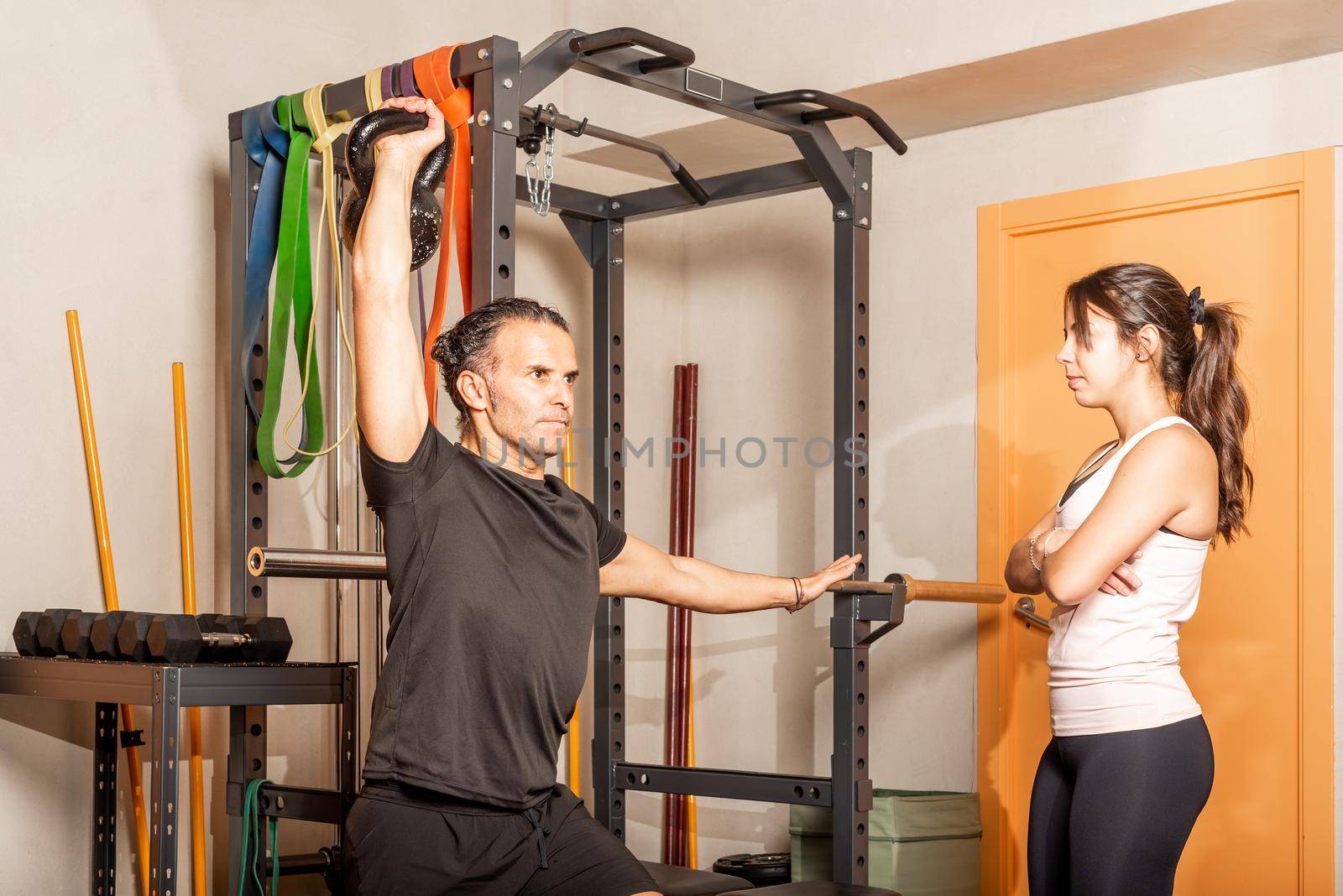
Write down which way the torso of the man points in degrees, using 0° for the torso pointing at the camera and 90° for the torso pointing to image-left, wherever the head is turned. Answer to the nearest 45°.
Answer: approximately 315°

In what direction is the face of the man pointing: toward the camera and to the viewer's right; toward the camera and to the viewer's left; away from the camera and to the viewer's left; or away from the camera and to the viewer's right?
toward the camera and to the viewer's right

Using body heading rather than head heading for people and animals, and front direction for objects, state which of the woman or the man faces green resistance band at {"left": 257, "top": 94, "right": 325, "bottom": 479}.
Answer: the woman

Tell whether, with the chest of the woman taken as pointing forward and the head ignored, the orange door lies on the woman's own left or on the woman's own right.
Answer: on the woman's own right

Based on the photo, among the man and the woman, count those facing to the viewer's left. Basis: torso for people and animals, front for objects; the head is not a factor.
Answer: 1

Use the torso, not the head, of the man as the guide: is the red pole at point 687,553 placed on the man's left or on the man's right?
on the man's left

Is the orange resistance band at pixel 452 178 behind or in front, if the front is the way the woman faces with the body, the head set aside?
in front

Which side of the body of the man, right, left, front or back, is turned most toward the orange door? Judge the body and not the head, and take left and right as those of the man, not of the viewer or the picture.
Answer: left

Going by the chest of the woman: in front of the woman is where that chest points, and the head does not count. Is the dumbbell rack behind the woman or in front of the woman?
in front

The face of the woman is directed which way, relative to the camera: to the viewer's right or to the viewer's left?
to the viewer's left

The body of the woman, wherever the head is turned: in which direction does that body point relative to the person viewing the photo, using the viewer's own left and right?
facing to the left of the viewer

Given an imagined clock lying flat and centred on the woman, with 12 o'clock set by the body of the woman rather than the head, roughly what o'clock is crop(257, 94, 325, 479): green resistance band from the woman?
The green resistance band is roughly at 12 o'clock from the woman.

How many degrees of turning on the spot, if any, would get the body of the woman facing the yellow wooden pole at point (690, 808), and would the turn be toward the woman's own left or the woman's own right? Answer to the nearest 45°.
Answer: approximately 45° to the woman's own right
